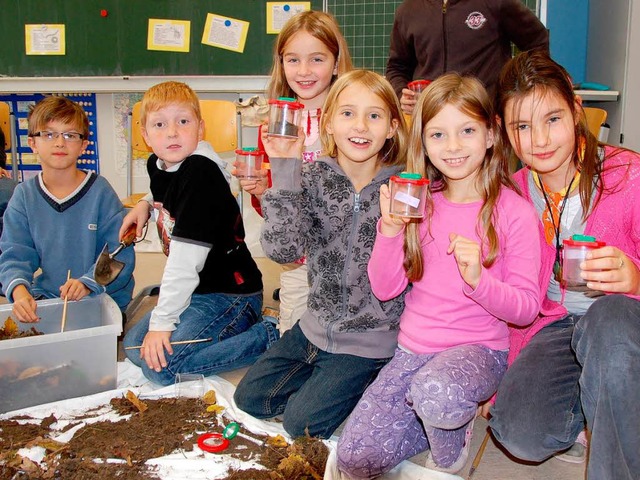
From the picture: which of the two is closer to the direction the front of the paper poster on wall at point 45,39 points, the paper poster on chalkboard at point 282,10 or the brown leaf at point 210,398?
the brown leaf

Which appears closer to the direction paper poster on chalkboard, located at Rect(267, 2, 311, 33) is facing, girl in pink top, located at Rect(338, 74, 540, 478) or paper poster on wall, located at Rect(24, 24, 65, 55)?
the girl in pink top

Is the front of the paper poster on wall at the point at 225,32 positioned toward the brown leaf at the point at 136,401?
yes

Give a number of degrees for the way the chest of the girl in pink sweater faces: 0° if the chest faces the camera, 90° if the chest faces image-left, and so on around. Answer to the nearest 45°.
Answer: approximately 45°

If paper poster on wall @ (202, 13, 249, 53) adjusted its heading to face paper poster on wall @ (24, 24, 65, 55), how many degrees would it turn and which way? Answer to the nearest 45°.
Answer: approximately 90° to its right

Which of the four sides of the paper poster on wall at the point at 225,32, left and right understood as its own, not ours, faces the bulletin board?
right

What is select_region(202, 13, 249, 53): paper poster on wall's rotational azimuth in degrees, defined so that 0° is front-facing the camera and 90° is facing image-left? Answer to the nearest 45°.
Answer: approximately 0°

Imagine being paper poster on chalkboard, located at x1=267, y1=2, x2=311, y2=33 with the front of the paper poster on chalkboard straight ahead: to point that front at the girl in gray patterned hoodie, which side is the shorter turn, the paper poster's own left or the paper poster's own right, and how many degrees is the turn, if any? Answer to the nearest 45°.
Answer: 0° — it already faces them

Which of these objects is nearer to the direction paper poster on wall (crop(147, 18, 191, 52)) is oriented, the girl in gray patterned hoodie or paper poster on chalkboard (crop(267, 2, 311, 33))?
the girl in gray patterned hoodie
